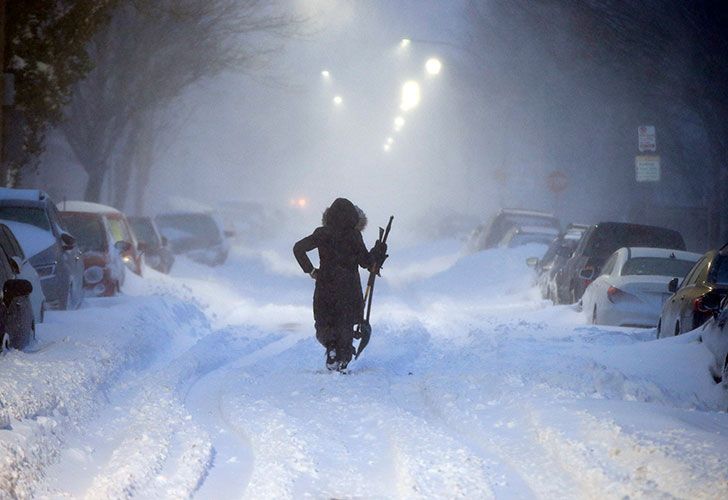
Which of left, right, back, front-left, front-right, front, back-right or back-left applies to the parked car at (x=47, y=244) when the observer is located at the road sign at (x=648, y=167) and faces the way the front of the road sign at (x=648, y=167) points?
front-right

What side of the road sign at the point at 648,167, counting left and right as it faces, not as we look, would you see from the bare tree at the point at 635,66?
back

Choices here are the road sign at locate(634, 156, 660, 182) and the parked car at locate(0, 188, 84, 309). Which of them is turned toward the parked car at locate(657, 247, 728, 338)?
the road sign
